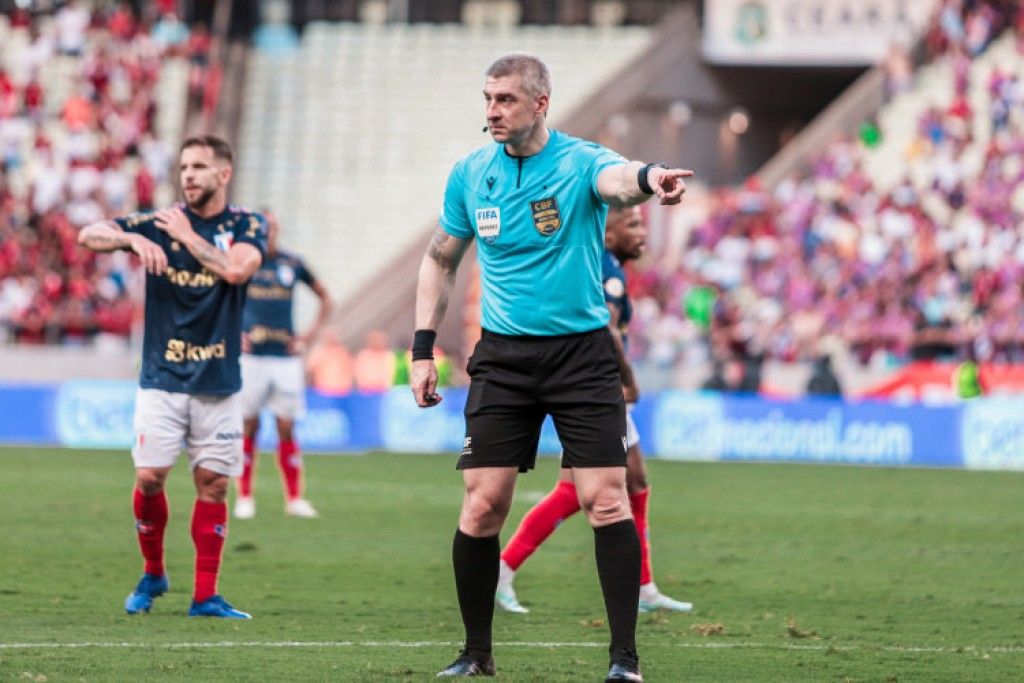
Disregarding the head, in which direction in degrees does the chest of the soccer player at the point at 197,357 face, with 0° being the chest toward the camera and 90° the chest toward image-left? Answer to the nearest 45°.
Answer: approximately 0°

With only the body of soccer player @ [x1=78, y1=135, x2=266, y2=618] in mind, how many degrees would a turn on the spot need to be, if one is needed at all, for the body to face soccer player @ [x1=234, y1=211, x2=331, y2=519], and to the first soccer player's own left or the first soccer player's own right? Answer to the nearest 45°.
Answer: approximately 180°

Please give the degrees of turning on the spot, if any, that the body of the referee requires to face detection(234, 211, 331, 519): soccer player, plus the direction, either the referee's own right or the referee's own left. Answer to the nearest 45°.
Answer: approximately 180°

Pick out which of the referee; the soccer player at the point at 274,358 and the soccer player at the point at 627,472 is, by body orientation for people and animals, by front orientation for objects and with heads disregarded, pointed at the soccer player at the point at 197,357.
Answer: the soccer player at the point at 274,358
